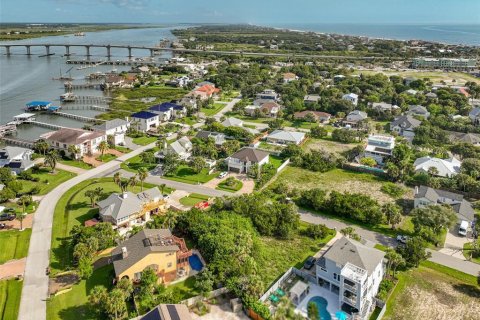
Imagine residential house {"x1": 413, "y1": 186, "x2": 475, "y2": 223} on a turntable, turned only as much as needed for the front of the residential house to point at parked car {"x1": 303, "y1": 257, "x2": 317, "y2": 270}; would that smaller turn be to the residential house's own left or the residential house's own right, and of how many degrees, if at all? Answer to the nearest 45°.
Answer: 0° — it already faces it

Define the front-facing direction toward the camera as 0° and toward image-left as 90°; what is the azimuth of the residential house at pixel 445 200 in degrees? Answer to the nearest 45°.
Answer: approximately 45°
